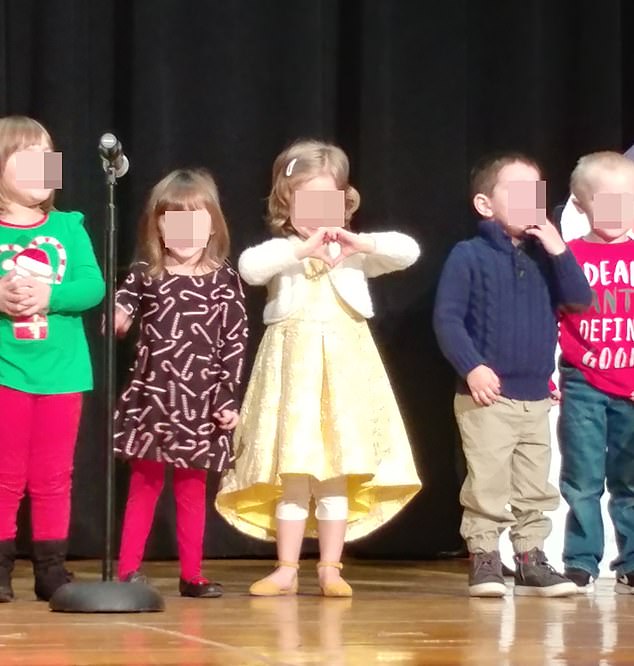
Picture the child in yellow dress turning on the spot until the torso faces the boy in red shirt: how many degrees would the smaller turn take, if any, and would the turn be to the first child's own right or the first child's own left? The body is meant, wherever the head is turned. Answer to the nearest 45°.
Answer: approximately 90° to the first child's own left

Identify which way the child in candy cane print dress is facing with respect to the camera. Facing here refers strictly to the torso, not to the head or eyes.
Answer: toward the camera

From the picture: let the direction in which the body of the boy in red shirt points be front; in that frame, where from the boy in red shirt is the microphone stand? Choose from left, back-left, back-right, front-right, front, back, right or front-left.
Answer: front-right

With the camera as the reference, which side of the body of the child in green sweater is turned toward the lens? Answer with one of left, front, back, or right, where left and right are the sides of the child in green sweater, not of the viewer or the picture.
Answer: front

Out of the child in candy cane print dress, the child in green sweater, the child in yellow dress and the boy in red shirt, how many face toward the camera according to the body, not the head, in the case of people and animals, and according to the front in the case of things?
4

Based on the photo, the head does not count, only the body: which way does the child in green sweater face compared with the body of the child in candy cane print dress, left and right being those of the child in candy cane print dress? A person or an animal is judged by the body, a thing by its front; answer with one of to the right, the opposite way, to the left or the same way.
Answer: the same way

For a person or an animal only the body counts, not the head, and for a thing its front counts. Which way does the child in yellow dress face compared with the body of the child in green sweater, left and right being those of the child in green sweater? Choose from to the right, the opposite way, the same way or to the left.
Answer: the same way

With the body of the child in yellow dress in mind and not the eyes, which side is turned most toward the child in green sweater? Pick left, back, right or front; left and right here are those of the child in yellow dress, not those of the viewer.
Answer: right

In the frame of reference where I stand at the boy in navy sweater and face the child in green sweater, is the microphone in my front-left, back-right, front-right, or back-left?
front-left

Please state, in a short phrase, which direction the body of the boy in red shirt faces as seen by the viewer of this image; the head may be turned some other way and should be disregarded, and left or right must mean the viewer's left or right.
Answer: facing the viewer

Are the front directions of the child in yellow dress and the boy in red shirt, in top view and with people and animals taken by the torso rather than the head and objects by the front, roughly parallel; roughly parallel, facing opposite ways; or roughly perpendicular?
roughly parallel

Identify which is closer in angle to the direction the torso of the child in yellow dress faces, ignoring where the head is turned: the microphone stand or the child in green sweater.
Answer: the microphone stand

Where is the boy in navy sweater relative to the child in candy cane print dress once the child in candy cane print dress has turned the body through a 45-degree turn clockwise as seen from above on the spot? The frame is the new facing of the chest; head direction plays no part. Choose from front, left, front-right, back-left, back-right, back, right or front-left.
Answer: back-left

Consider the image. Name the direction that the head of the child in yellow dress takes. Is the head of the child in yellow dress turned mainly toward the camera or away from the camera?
toward the camera
